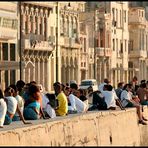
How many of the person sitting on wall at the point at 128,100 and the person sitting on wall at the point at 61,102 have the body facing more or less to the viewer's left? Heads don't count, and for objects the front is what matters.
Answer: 1
